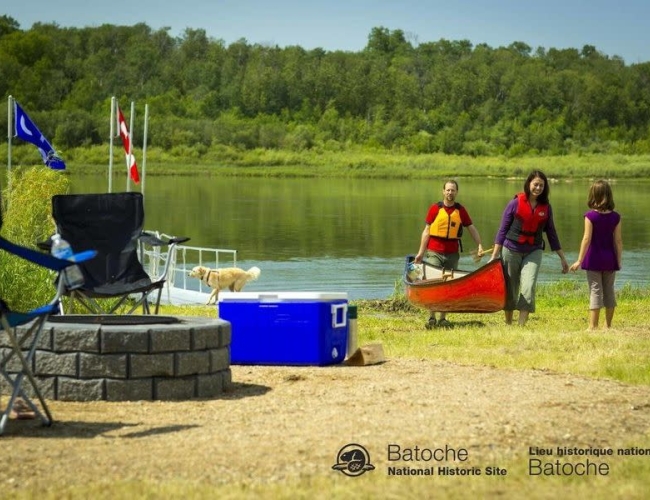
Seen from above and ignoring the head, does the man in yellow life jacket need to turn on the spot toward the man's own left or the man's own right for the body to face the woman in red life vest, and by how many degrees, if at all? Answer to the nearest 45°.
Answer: approximately 45° to the man's own left

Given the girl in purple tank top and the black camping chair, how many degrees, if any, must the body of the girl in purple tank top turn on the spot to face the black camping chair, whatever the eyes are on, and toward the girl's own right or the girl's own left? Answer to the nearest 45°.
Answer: approximately 135° to the girl's own left

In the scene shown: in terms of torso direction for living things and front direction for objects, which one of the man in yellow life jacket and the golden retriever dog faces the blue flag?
the golden retriever dog

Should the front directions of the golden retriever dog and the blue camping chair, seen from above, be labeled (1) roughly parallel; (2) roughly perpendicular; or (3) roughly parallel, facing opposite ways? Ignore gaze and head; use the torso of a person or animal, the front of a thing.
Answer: roughly parallel, facing opposite ways

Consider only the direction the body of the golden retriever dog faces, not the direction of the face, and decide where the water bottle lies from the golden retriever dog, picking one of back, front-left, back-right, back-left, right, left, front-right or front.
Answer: left

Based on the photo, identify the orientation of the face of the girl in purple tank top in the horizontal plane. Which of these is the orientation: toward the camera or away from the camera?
away from the camera

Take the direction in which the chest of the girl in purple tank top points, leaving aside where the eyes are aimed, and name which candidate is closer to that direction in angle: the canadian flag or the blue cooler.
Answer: the canadian flag

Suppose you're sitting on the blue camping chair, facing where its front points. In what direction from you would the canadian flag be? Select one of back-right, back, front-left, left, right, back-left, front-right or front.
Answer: left

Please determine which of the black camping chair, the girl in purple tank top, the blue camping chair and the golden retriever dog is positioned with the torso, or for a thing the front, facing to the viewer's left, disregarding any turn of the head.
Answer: the golden retriever dog

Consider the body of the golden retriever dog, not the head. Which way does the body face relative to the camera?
to the viewer's left

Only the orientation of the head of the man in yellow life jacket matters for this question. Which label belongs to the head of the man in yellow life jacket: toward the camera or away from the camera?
toward the camera

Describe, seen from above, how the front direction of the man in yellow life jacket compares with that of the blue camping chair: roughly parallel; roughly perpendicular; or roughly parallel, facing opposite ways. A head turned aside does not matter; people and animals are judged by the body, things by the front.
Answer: roughly perpendicular

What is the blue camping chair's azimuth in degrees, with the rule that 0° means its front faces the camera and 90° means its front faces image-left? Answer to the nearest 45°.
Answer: approximately 270°

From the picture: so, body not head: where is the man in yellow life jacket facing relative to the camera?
toward the camera
